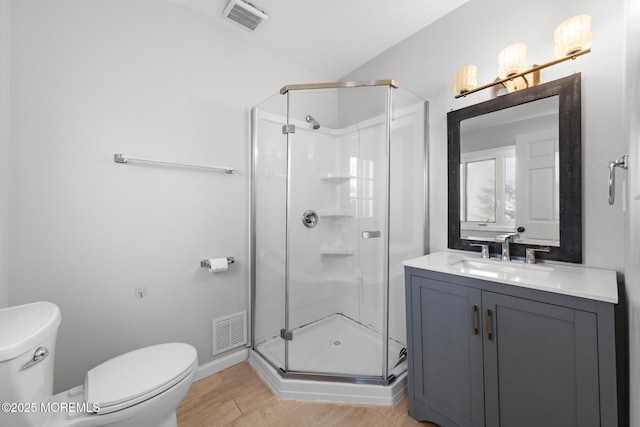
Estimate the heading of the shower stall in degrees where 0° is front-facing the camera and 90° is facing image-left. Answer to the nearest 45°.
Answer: approximately 0°

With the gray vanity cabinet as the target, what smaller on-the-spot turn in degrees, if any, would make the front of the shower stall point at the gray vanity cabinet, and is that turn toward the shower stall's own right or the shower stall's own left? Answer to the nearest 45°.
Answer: approximately 45° to the shower stall's own left

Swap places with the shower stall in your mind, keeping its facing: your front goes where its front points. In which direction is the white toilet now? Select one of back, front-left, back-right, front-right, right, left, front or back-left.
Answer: front-right

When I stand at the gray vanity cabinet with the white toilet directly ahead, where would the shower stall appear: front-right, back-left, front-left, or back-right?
front-right

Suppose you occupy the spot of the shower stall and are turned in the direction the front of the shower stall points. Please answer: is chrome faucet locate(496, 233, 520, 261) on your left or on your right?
on your left

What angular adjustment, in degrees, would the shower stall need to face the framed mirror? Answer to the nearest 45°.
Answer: approximately 90° to its left

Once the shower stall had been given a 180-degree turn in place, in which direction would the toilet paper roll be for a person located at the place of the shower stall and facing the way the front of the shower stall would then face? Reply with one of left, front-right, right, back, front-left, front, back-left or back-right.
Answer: left
